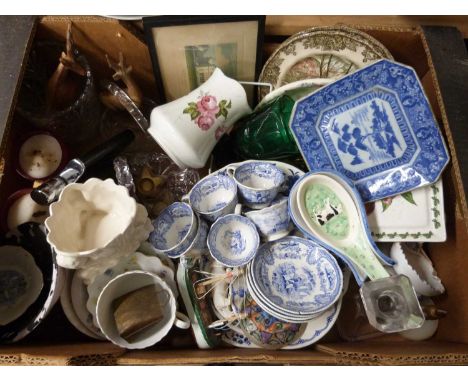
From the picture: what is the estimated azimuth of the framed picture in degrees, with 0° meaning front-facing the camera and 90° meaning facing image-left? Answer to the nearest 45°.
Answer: approximately 0°
